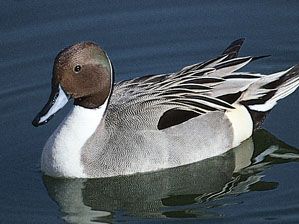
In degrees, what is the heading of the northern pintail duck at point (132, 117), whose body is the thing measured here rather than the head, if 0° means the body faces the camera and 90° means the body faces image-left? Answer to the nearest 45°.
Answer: approximately 45°
